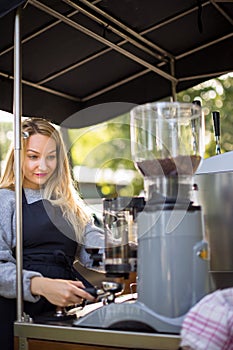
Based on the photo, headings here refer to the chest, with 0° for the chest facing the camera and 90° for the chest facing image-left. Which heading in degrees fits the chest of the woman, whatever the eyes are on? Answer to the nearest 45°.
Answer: approximately 315°
